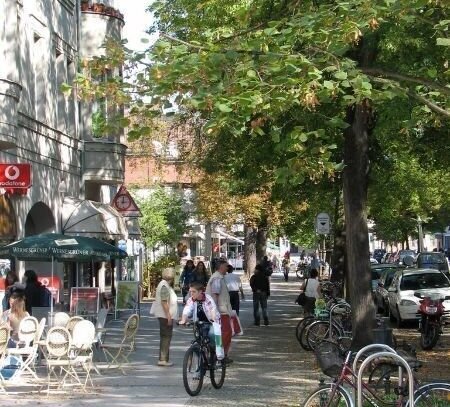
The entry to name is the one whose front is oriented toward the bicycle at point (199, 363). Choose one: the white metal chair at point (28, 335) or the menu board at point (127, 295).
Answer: the menu board

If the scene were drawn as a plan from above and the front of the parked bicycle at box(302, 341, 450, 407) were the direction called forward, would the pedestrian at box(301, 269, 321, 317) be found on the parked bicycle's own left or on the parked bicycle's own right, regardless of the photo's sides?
on the parked bicycle's own right

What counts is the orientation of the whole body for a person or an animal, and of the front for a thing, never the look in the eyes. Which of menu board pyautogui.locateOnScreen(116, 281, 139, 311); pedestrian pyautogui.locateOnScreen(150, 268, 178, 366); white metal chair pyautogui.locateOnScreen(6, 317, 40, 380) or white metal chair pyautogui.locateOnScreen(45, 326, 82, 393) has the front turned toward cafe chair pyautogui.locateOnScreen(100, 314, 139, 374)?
the menu board

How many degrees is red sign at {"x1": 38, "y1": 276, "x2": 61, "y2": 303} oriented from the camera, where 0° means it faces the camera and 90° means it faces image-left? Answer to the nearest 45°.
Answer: approximately 0°

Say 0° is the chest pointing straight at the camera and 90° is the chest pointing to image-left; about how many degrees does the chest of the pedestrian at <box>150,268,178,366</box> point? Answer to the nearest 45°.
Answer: approximately 270°

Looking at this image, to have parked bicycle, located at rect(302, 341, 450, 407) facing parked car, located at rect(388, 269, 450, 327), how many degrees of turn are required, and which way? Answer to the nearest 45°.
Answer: approximately 90° to its right
